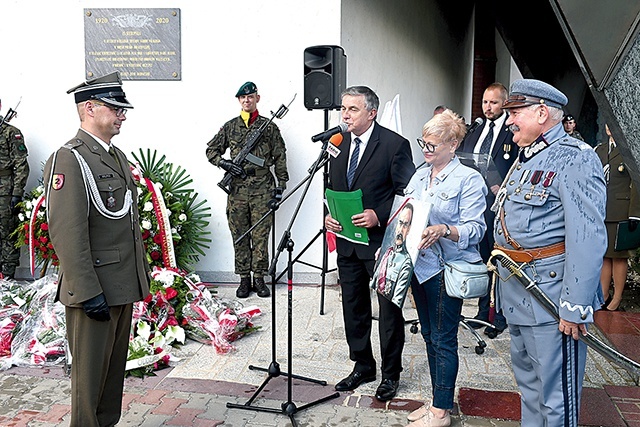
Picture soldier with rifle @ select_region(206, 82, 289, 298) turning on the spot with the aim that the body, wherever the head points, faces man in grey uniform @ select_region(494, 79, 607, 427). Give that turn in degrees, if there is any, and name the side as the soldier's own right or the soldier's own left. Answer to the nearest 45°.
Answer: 0° — they already face them

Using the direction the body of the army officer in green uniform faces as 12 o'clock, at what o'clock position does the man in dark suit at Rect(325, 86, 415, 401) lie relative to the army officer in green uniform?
The man in dark suit is roughly at 10 o'clock from the army officer in green uniform.

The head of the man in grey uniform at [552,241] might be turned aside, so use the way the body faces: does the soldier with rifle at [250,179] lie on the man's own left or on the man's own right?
on the man's own right

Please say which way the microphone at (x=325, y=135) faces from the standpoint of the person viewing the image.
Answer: facing to the right of the viewer

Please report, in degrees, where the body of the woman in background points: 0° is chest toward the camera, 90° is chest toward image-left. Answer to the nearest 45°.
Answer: approximately 45°

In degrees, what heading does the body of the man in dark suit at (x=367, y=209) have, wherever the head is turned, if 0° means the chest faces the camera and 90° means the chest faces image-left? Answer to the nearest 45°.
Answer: approximately 45°

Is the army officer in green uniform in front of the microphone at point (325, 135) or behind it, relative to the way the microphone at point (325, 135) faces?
behind

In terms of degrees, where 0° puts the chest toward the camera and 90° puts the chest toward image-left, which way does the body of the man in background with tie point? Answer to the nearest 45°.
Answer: approximately 45°

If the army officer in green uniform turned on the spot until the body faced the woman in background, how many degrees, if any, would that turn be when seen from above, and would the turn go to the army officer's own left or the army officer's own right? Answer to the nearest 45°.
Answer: approximately 45° to the army officer's own left
